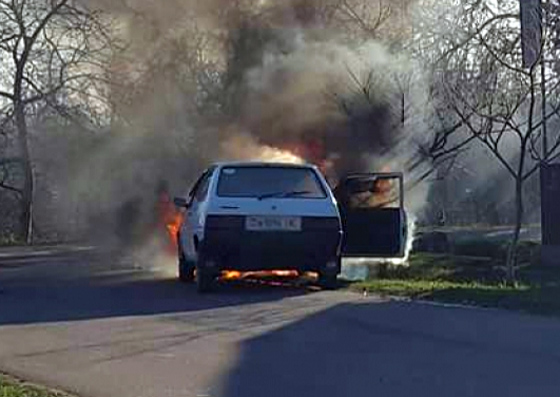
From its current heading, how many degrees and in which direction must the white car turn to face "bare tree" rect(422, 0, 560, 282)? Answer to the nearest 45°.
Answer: approximately 45° to its right

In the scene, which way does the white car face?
away from the camera
